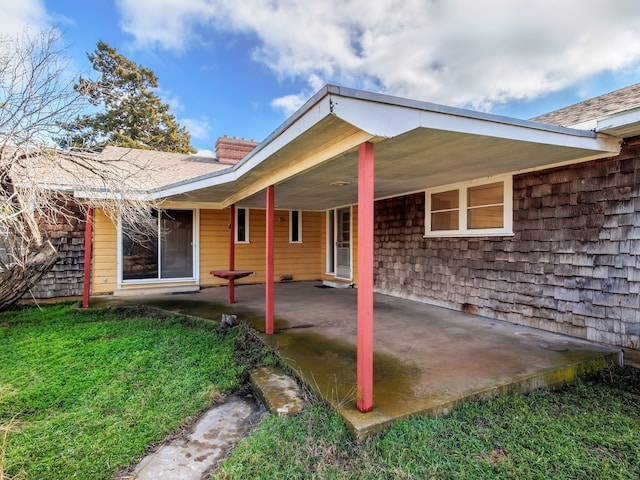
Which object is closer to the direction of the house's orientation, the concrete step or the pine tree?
the concrete step

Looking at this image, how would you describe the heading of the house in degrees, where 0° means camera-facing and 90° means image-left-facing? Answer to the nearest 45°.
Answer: approximately 45°

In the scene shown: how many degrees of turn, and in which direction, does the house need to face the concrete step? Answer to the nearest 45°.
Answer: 0° — it already faces it

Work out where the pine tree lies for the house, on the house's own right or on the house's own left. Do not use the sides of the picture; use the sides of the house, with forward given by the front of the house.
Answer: on the house's own right
